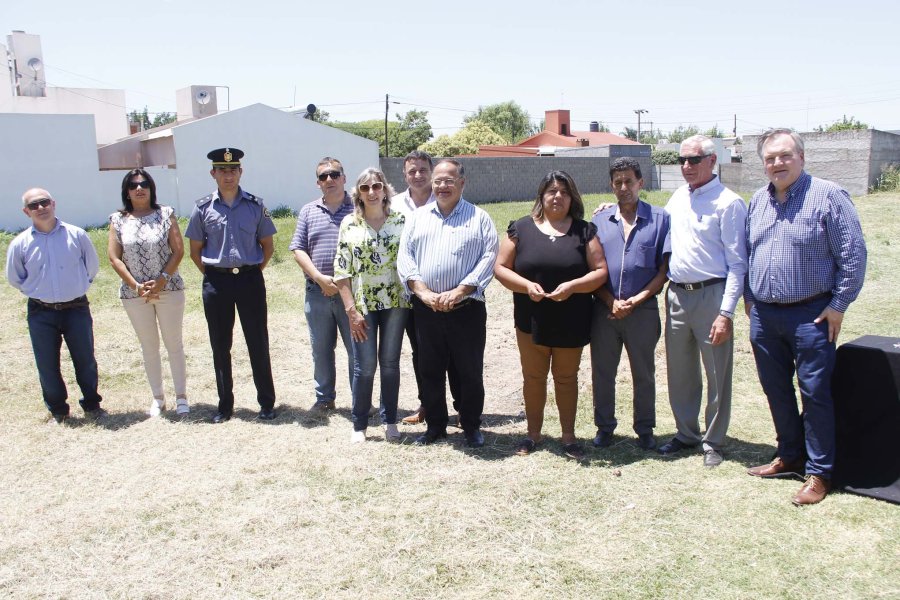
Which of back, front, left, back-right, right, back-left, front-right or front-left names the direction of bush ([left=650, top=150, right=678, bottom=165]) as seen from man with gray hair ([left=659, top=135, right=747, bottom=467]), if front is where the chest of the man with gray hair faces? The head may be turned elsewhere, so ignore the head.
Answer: back-right

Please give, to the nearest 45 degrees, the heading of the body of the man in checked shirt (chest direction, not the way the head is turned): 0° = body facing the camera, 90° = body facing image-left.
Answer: approximately 45°

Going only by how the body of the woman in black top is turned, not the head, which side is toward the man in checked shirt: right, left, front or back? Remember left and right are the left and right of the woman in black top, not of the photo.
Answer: left

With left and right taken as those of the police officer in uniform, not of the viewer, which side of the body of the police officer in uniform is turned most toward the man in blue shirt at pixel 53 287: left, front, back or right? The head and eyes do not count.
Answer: right

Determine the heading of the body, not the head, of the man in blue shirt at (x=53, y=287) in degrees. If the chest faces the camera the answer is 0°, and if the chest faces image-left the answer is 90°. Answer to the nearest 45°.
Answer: approximately 0°

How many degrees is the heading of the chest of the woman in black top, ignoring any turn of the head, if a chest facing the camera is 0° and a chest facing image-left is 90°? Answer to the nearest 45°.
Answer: approximately 0°
